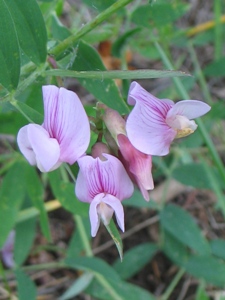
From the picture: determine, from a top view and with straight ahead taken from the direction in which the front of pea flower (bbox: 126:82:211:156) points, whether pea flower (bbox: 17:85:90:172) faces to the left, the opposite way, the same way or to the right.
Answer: to the right

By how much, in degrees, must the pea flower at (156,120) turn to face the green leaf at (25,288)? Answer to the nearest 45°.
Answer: approximately 180°

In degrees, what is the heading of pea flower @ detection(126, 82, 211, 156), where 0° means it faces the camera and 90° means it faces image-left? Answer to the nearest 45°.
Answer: approximately 315°

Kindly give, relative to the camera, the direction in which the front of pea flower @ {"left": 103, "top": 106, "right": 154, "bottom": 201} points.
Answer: facing to the right of the viewer

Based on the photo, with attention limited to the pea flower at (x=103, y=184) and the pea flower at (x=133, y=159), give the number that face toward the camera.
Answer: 1

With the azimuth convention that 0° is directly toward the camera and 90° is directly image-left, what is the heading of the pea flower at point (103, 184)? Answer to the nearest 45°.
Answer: approximately 0°

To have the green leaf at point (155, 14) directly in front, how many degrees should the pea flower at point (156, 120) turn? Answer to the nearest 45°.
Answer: approximately 135° to its left

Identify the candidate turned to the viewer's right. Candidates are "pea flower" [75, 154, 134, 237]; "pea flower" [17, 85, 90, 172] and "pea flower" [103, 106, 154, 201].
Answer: "pea flower" [103, 106, 154, 201]

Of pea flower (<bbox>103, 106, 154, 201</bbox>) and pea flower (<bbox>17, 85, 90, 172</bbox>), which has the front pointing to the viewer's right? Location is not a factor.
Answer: pea flower (<bbox>103, 106, 154, 201</bbox>)
